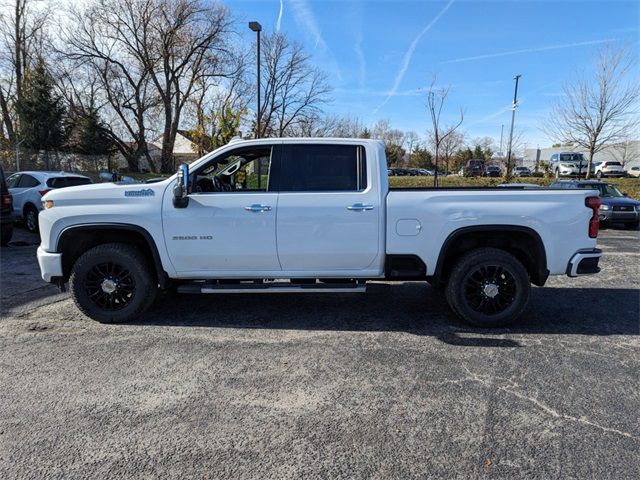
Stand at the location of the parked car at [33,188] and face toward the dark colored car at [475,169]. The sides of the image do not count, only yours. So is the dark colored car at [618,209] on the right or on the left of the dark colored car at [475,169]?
right

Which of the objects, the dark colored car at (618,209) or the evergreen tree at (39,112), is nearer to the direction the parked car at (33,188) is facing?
the evergreen tree

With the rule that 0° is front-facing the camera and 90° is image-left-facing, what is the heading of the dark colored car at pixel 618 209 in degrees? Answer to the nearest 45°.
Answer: approximately 315°

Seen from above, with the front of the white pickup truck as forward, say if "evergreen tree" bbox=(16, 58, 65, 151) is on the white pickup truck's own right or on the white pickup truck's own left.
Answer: on the white pickup truck's own right

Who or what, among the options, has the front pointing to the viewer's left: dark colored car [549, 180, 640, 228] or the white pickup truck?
the white pickup truck

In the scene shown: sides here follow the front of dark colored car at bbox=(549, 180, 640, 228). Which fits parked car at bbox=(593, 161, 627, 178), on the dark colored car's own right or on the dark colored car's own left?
on the dark colored car's own left

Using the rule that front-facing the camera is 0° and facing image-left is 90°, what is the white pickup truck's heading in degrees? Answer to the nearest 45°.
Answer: approximately 90°

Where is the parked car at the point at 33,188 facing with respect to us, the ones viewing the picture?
facing away from the viewer and to the left of the viewer

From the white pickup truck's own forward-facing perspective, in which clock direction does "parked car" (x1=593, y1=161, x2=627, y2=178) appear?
The parked car is roughly at 4 o'clock from the white pickup truck.

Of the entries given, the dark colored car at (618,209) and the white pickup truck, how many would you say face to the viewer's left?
1
